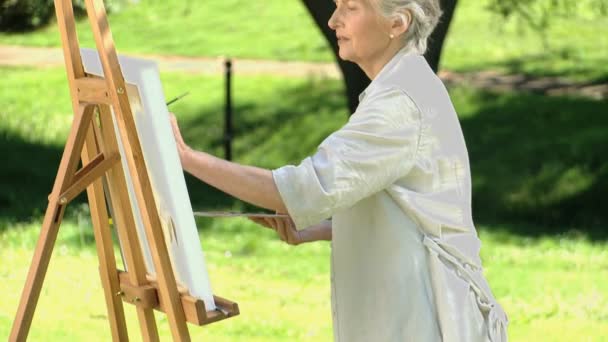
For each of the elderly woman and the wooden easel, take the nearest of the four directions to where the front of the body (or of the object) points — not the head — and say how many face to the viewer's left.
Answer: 1

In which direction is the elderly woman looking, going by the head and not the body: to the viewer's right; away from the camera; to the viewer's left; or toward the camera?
to the viewer's left

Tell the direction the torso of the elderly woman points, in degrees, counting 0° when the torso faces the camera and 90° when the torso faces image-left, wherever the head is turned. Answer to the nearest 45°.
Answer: approximately 90°

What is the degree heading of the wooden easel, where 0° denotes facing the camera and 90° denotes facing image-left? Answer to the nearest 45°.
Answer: approximately 225°

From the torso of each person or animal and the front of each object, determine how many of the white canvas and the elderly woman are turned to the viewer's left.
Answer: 1

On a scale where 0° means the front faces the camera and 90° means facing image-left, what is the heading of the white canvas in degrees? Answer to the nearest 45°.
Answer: approximately 225°

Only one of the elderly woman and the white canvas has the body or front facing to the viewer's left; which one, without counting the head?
the elderly woman

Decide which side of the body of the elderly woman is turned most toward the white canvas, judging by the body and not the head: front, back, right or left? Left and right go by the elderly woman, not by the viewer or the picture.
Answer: front
